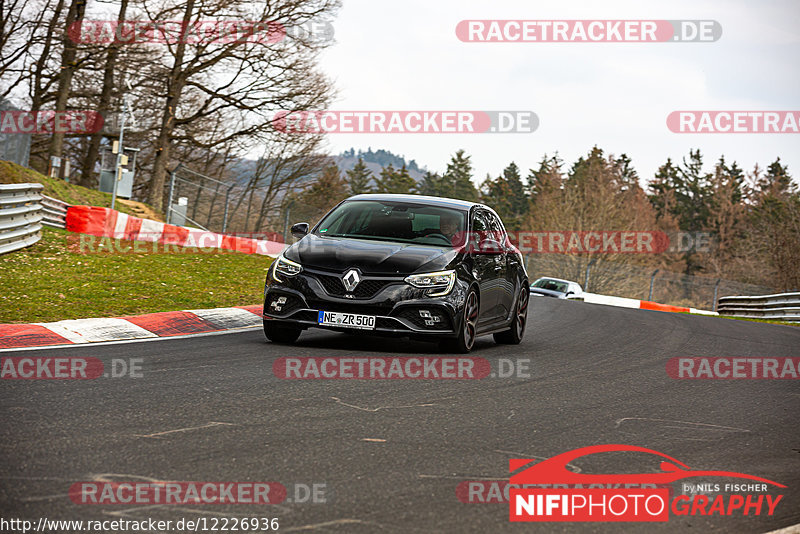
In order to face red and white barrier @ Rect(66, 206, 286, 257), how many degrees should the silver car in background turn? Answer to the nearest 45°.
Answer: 0° — it already faces it

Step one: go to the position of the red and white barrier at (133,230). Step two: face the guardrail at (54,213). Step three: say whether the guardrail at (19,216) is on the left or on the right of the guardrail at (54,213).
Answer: left

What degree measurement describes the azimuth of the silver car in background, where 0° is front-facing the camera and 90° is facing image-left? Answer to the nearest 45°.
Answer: approximately 45°

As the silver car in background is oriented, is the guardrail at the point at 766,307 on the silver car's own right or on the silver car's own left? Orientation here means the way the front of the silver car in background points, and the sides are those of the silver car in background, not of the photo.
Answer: on the silver car's own left

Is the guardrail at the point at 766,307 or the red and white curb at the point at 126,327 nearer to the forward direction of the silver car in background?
the red and white curb

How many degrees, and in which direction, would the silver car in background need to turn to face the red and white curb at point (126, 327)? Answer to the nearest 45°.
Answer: approximately 45° to its left

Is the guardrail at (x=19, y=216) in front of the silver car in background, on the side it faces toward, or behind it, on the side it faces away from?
in front

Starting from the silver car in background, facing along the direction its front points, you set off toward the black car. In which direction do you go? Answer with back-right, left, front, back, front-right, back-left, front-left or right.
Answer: front-left

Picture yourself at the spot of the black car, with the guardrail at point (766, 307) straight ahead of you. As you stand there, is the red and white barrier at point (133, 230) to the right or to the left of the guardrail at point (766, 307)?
left
